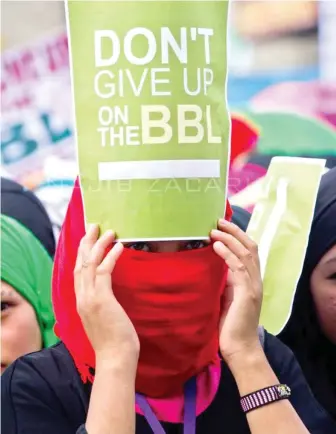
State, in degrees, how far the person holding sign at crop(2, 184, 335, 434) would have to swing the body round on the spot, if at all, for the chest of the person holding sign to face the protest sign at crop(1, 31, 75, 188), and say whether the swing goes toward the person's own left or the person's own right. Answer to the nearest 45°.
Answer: approximately 180°

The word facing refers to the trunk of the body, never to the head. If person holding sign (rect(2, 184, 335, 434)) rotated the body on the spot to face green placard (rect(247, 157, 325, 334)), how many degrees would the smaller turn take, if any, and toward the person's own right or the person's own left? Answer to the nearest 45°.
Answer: approximately 135° to the person's own left

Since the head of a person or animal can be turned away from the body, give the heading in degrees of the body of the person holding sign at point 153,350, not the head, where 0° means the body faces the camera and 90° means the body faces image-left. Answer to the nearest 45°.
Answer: approximately 0°
